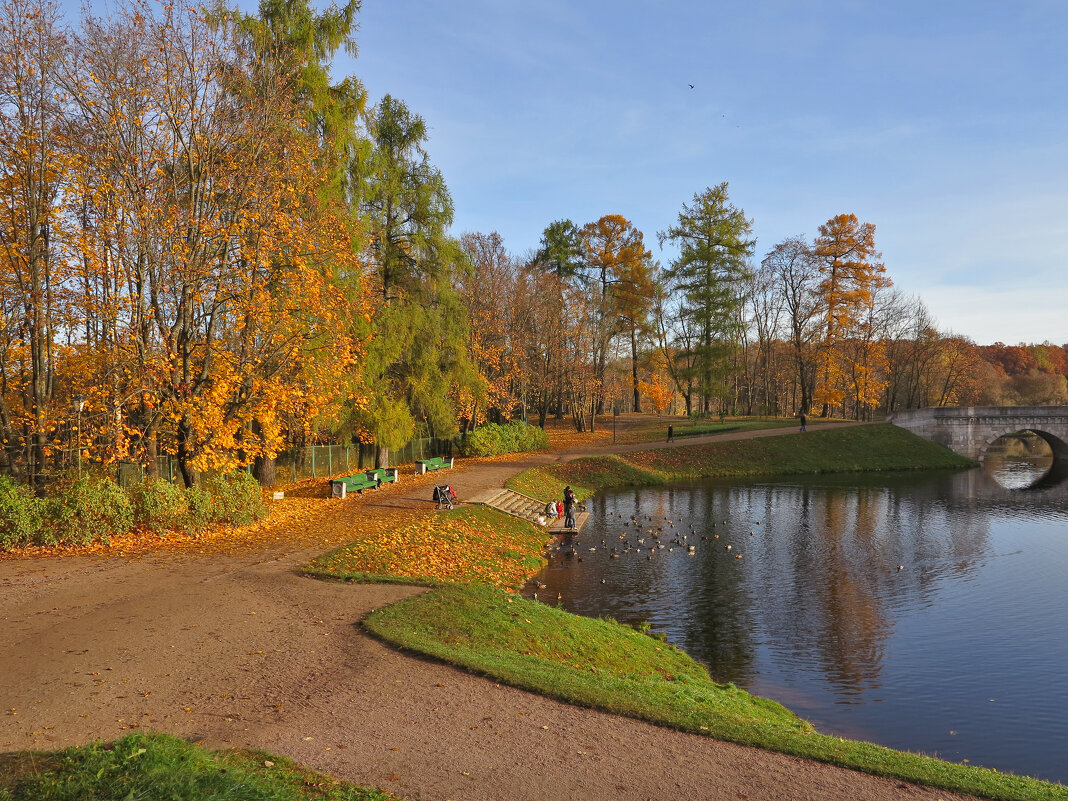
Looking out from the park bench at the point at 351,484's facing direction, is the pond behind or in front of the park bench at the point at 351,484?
in front

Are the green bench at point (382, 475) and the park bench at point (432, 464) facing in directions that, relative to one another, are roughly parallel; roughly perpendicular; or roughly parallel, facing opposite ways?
roughly parallel

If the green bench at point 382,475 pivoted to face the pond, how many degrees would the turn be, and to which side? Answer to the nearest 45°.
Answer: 0° — it already faces it

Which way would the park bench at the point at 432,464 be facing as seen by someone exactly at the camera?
facing the viewer and to the right of the viewer

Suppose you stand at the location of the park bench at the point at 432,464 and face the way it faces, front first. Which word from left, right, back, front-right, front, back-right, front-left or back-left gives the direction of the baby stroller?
front-right

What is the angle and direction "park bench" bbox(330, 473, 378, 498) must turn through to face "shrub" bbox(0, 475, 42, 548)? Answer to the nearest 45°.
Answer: approximately 90° to its right

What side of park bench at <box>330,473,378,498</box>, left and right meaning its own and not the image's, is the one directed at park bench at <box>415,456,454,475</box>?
left

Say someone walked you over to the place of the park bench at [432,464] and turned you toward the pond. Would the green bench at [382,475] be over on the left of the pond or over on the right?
right

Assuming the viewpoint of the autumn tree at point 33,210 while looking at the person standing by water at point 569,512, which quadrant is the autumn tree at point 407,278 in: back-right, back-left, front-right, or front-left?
front-left

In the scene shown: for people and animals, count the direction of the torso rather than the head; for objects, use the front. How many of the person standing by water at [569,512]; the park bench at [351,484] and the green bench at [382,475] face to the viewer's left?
0

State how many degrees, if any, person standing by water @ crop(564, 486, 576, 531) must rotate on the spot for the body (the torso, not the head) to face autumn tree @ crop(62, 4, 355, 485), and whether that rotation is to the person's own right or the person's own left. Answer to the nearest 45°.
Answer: approximately 135° to the person's own right

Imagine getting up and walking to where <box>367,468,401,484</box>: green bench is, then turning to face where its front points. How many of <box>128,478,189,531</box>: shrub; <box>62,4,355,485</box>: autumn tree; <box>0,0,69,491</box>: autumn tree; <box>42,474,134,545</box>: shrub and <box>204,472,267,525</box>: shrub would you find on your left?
0

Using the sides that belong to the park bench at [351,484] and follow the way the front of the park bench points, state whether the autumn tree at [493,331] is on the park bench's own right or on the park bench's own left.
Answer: on the park bench's own left

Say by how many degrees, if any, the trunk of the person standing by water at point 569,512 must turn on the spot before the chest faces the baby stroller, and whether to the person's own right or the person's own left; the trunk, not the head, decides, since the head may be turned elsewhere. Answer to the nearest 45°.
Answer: approximately 135° to the person's own right

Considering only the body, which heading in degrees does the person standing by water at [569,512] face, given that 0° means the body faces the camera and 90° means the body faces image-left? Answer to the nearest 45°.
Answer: approximately 270°

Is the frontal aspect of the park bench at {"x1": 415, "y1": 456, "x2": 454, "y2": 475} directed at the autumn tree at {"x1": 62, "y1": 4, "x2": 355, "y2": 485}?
no

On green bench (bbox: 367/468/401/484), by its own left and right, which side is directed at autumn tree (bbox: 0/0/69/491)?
right

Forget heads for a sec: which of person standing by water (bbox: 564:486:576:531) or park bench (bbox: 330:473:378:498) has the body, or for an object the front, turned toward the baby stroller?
the park bench

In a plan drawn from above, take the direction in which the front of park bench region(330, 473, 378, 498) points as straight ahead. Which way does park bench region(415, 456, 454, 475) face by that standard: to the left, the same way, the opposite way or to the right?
the same way
